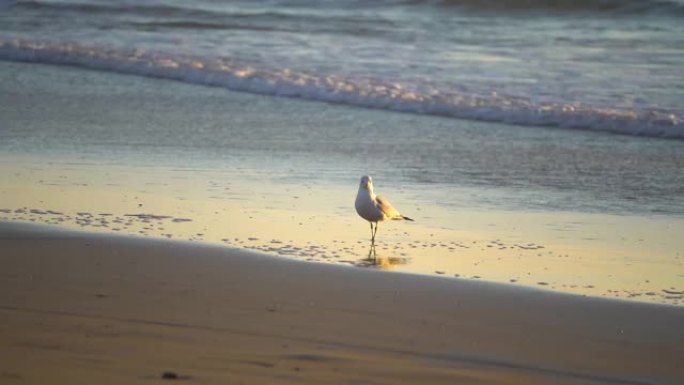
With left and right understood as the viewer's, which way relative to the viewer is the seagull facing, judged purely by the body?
facing the viewer and to the left of the viewer
